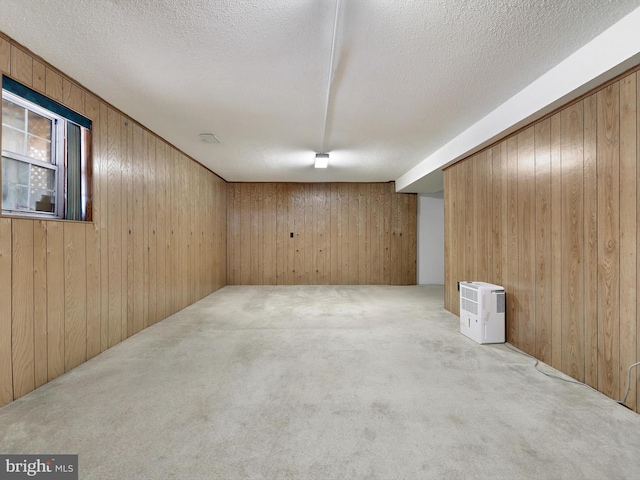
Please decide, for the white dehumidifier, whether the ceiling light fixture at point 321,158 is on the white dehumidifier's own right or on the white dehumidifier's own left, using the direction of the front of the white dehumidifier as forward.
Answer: on the white dehumidifier's own right

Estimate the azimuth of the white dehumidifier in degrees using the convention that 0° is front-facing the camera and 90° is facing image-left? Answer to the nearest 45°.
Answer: approximately 45°

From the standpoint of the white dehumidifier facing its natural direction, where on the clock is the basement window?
The basement window is roughly at 12 o'clock from the white dehumidifier.

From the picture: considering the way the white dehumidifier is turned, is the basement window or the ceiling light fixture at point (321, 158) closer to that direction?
the basement window
